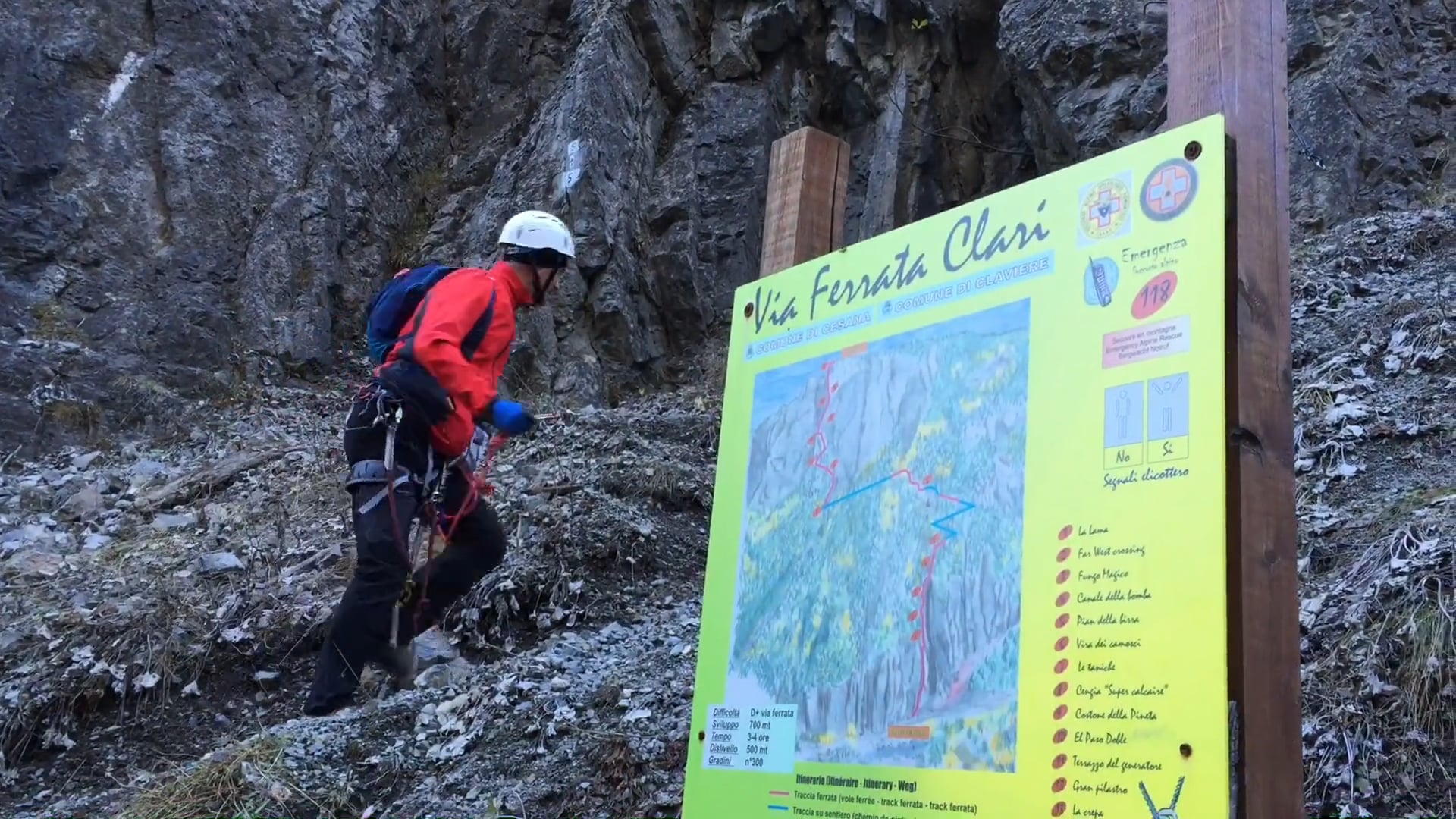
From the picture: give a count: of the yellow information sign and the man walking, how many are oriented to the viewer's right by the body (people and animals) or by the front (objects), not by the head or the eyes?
1

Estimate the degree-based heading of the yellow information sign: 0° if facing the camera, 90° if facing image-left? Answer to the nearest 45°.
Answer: approximately 45°

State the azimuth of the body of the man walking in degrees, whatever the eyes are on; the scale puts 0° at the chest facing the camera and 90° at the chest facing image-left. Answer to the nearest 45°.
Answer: approximately 270°

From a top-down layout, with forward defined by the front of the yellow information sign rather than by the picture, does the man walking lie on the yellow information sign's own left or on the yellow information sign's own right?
on the yellow information sign's own right

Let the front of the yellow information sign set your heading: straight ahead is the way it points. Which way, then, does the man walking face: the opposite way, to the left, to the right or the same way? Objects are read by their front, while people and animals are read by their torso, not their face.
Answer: the opposite way
